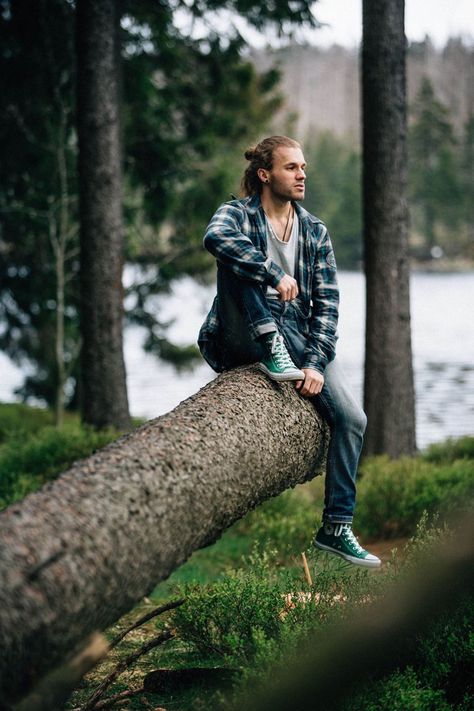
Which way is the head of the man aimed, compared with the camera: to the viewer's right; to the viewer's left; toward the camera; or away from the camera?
to the viewer's right

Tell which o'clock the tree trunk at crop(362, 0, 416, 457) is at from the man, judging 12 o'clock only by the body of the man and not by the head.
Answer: The tree trunk is roughly at 8 o'clock from the man.

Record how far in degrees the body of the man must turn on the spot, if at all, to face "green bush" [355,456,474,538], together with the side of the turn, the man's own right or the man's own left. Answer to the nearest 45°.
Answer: approximately 135° to the man's own left

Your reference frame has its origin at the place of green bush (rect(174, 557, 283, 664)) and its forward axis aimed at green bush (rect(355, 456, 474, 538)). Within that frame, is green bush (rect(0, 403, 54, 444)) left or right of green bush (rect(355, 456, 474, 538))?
left

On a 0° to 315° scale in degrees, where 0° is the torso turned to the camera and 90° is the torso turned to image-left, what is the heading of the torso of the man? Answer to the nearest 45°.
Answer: approximately 315°

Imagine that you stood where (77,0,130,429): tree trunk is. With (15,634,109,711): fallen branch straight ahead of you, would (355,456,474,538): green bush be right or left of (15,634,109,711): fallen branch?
left

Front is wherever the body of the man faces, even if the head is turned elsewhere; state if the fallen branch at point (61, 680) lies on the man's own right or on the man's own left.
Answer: on the man's own right

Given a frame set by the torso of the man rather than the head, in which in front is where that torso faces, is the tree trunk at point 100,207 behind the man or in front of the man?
behind
